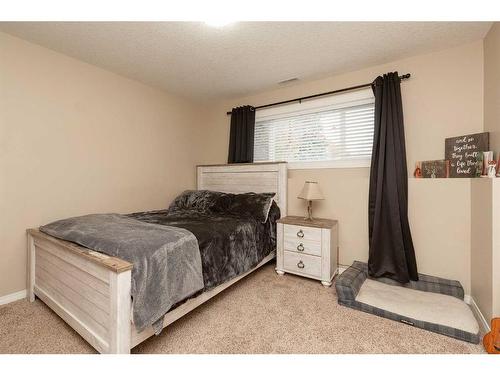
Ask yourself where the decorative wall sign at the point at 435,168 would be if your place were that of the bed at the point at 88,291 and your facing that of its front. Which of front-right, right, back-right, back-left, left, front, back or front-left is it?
back-left

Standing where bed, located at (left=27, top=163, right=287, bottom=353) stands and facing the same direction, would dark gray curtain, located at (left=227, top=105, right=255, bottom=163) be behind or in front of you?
behind

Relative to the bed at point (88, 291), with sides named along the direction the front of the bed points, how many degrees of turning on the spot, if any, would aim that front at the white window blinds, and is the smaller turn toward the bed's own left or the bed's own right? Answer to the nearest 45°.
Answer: approximately 135° to the bed's own left

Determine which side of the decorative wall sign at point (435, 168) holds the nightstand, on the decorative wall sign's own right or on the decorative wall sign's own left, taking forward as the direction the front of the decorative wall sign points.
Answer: on the decorative wall sign's own right

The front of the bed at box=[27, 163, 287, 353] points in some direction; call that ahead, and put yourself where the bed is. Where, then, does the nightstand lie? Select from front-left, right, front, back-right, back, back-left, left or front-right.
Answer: back-left
